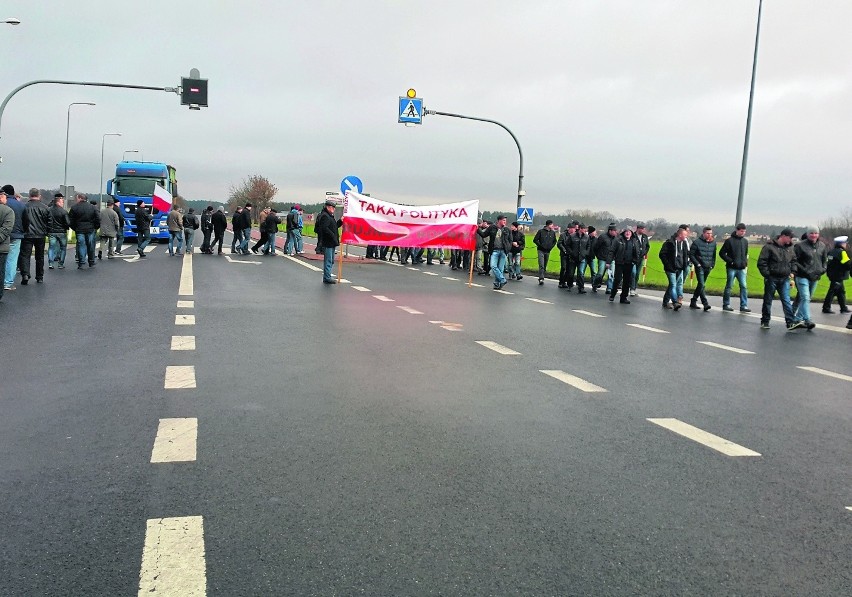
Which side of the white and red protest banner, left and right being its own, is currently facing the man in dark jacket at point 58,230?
right

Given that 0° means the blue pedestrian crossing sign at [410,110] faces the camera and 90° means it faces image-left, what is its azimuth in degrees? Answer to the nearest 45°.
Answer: approximately 0°

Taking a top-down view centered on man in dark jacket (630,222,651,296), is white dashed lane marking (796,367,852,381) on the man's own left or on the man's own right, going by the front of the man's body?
on the man's own left
